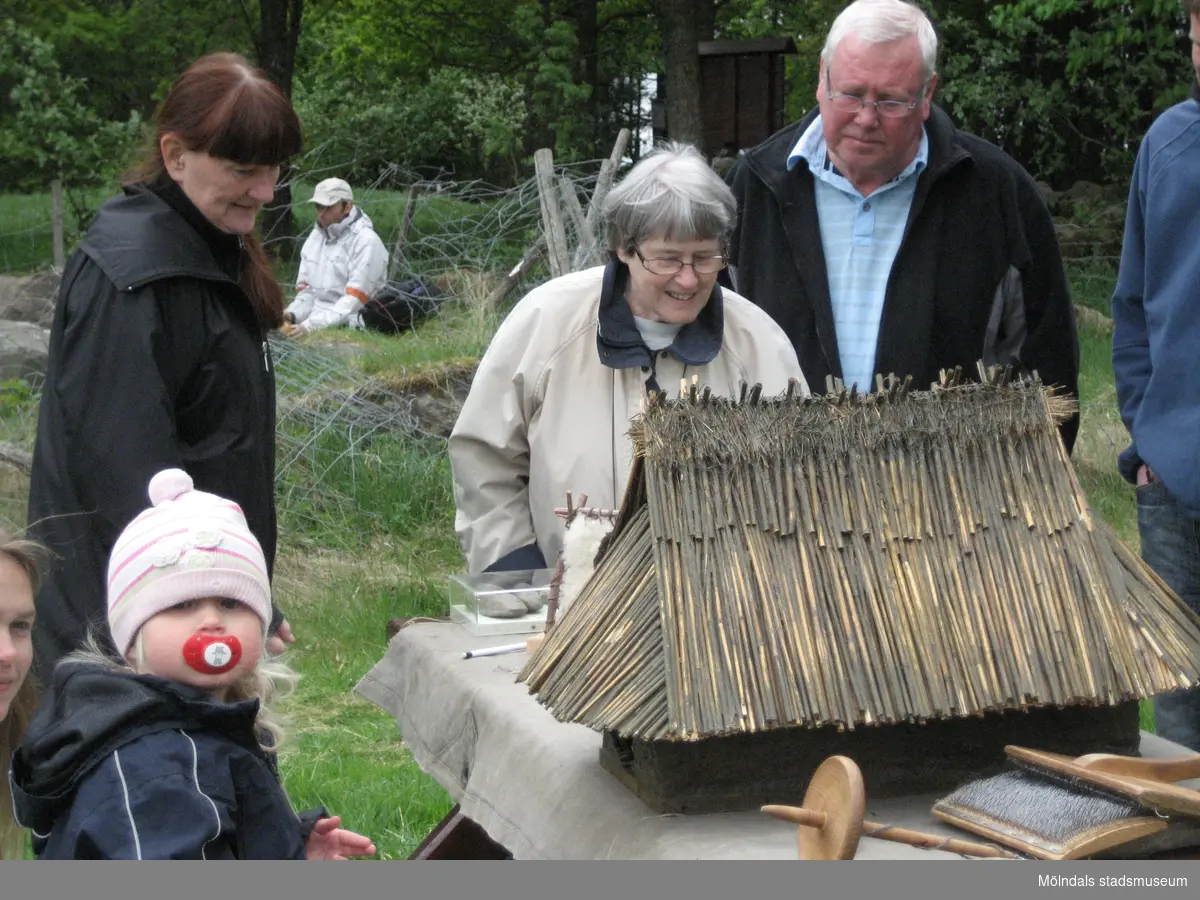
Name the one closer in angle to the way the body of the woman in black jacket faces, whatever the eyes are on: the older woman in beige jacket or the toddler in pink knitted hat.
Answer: the older woman in beige jacket

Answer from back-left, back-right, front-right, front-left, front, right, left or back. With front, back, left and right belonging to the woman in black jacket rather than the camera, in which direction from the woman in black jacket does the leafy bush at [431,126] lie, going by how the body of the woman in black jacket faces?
left

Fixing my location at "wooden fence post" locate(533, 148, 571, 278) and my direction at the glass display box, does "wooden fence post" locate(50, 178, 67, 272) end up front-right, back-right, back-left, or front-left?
back-right

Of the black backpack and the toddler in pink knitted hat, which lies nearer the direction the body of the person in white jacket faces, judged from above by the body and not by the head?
the toddler in pink knitted hat

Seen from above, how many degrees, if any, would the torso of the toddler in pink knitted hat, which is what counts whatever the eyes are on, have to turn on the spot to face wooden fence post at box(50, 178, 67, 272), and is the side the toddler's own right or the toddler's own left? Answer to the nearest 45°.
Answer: approximately 135° to the toddler's own left

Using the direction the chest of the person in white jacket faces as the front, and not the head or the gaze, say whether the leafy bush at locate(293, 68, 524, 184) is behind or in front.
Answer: behind

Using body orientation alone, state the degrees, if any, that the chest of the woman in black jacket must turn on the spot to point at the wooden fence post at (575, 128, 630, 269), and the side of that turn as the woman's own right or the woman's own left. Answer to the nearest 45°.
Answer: approximately 45° to the woman's own left

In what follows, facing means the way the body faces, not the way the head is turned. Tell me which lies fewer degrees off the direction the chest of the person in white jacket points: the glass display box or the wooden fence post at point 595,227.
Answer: the glass display box

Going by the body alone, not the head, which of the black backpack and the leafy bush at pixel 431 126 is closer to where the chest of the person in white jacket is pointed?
the black backpack

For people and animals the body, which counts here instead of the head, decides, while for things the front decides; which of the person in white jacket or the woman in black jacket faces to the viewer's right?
the woman in black jacket

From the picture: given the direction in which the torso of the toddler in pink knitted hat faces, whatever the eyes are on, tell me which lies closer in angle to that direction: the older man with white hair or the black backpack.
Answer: the older man with white hair

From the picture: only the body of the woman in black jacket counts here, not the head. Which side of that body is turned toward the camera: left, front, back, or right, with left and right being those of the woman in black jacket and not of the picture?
right

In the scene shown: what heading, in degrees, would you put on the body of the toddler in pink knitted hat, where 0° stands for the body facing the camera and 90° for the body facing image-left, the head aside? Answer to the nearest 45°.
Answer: approximately 315°

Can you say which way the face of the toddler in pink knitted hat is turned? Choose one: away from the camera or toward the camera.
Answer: toward the camera

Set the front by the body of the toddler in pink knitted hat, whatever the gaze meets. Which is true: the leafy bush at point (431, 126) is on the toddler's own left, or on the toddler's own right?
on the toddler's own left

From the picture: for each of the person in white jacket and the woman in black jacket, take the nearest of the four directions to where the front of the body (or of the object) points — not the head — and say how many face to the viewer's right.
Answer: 1

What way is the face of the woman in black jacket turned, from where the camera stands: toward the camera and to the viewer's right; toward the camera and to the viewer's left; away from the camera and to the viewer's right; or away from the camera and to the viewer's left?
toward the camera and to the viewer's right

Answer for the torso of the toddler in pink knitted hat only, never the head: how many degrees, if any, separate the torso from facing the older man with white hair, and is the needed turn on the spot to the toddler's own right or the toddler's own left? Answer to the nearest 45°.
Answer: approximately 90° to the toddler's own left
